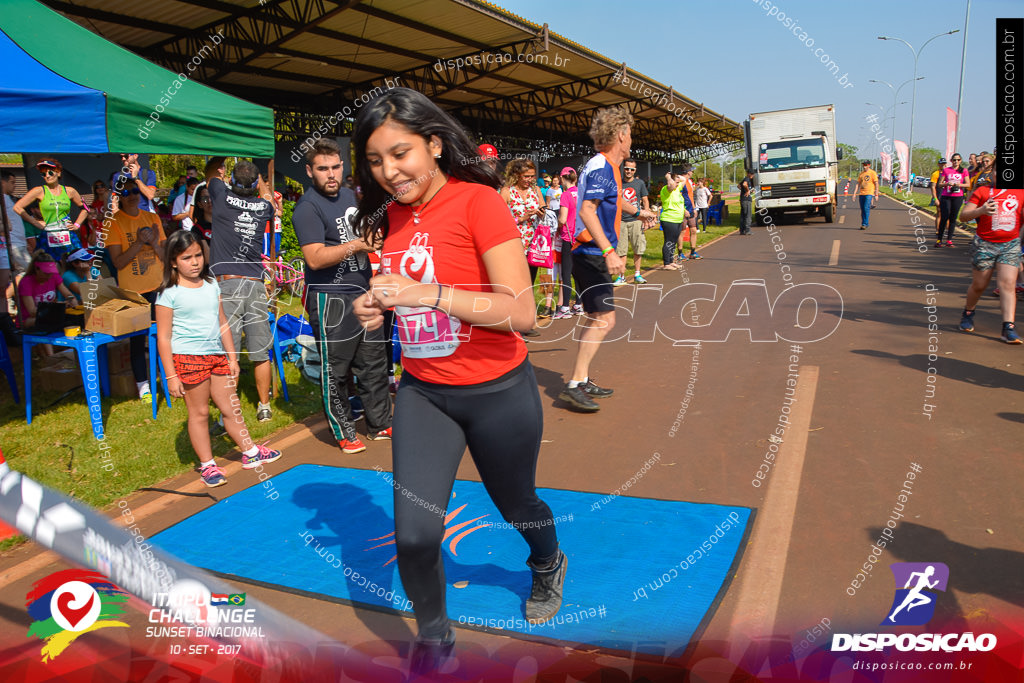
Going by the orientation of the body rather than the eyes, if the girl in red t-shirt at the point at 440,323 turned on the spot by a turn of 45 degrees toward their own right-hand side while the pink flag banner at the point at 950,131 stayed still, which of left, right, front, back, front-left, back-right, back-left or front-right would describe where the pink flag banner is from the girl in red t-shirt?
back-right

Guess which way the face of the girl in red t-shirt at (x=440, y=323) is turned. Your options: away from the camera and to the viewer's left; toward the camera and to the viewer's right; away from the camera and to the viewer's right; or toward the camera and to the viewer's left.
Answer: toward the camera and to the viewer's left

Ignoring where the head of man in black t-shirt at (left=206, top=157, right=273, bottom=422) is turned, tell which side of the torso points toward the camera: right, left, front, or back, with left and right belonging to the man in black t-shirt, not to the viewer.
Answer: back

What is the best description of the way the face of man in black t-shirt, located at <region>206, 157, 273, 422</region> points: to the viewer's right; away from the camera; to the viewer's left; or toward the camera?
away from the camera

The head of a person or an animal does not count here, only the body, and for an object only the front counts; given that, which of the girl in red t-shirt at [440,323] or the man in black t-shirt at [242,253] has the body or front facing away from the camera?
the man in black t-shirt

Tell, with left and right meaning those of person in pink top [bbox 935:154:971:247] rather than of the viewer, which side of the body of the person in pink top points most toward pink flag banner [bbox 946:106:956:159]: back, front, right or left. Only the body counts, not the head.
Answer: back

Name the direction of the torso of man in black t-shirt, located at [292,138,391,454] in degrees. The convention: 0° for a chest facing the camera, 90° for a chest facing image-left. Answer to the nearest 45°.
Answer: approximately 315°

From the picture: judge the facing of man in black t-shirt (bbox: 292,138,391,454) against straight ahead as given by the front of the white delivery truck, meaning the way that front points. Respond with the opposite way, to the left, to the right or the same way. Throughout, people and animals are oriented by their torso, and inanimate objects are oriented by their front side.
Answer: to the left
